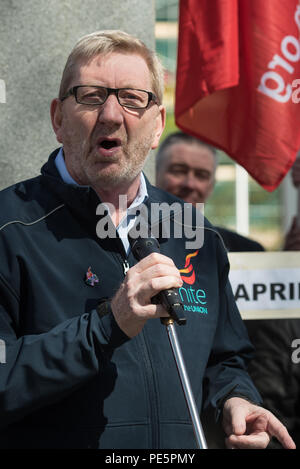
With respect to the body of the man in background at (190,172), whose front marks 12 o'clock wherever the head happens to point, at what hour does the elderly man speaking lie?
The elderly man speaking is roughly at 12 o'clock from the man in background.

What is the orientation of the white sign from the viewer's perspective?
toward the camera

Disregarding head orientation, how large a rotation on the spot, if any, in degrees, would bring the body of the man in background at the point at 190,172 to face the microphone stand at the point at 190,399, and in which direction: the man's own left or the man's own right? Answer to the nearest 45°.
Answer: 0° — they already face it

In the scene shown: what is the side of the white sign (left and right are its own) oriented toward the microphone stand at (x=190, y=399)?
front

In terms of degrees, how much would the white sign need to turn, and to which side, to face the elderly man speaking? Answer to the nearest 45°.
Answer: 0° — it already faces them

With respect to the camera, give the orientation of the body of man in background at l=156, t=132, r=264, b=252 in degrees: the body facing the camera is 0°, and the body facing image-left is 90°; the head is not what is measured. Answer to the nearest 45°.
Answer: approximately 0°

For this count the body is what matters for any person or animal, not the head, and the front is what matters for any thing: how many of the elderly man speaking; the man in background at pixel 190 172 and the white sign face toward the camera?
3

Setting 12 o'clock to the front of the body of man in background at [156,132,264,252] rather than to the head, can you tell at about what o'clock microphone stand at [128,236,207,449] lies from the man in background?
The microphone stand is roughly at 12 o'clock from the man in background.

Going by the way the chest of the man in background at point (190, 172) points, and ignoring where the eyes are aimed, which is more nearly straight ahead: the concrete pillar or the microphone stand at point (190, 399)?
the microphone stand
